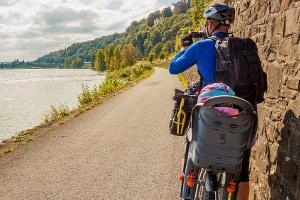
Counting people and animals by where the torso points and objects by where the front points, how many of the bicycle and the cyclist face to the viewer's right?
0

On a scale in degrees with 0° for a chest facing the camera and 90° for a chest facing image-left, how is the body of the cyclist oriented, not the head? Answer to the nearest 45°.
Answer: approximately 135°

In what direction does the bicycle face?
away from the camera
